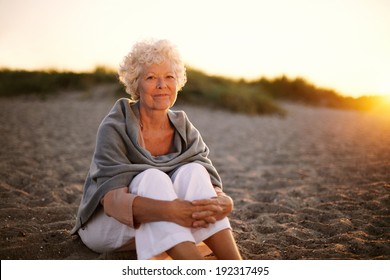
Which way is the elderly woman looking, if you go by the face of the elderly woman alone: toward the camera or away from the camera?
toward the camera

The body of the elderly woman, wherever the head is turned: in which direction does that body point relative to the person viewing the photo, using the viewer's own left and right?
facing the viewer and to the right of the viewer
